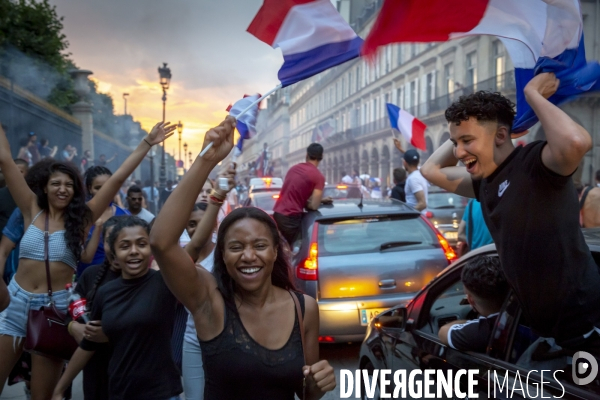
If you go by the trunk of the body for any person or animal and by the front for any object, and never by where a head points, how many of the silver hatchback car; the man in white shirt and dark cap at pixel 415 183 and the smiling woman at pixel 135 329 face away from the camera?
1

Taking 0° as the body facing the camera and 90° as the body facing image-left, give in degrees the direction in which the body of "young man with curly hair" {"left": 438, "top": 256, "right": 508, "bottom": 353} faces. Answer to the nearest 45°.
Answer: approximately 135°

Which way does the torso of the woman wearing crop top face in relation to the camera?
toward the camera

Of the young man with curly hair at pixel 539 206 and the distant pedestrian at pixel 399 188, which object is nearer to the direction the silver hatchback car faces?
the distant pedestrian

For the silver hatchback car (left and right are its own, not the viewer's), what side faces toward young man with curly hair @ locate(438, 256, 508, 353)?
back

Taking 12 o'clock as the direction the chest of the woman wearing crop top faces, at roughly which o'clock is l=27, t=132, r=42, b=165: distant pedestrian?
The distant pedestrian is roughly at 6 o'clock from the woman wearing crop top.

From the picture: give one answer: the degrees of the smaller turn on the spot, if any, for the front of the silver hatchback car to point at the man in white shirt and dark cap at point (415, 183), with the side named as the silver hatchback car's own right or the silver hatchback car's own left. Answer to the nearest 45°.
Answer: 0° — it already faces them

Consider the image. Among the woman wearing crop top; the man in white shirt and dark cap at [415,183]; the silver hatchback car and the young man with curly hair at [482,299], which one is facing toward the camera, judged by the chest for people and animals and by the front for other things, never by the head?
the woman wearing crop top

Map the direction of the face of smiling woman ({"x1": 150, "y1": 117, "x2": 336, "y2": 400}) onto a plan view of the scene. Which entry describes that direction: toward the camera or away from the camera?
toward the camera

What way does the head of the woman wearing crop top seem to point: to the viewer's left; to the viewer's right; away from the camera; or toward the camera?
toward the camera

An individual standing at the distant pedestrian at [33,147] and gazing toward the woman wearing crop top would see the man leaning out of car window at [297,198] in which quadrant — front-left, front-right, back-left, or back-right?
front-left

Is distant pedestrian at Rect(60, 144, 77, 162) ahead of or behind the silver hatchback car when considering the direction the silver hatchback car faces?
ahead

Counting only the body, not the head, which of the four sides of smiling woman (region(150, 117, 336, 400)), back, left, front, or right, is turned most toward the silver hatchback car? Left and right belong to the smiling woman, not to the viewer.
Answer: back

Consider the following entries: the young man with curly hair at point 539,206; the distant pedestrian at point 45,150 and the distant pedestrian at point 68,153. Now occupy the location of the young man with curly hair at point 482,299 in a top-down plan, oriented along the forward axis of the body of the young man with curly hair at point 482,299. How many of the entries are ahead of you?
2

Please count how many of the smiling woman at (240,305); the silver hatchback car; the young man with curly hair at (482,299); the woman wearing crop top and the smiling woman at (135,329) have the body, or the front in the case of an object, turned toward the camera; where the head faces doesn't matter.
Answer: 3

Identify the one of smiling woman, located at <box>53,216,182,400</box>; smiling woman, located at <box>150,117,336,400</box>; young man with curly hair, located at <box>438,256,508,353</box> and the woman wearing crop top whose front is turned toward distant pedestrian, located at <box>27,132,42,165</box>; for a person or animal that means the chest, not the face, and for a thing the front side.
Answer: the young man with curly hair

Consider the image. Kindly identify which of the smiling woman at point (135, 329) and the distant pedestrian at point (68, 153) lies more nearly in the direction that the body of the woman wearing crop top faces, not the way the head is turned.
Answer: the smiling woman

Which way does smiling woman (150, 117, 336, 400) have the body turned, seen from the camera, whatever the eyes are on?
toward the camera

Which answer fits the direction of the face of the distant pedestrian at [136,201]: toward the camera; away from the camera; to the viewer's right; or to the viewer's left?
toward the camera

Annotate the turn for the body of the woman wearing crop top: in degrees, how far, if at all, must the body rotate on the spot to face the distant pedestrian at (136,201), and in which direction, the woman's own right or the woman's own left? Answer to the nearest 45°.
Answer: approximately 180°
